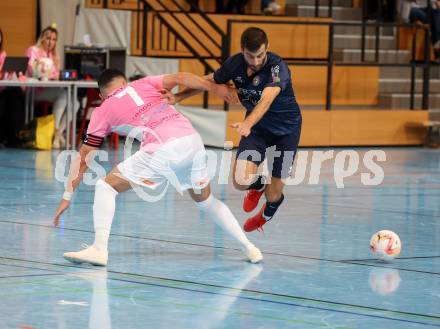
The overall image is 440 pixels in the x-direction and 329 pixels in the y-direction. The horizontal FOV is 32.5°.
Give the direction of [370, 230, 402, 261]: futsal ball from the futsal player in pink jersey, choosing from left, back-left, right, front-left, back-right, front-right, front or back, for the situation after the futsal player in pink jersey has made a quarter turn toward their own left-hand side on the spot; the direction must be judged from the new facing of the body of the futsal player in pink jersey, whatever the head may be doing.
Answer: back-left

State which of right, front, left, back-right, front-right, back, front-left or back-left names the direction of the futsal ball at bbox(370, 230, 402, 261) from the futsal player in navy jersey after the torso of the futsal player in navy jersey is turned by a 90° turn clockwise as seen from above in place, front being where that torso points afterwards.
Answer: back

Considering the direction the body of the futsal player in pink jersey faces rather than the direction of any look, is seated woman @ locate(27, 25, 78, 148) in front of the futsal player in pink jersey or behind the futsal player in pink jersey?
in front

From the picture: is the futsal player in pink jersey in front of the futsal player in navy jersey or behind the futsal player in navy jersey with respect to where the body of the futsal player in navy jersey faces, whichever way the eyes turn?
in front

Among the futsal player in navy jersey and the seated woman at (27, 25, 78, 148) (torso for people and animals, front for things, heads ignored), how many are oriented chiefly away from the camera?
0

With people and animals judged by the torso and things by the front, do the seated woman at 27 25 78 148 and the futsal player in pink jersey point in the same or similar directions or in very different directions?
very different directions

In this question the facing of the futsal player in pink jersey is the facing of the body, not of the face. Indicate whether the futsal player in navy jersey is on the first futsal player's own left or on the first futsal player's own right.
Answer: on the first futsal player's own right

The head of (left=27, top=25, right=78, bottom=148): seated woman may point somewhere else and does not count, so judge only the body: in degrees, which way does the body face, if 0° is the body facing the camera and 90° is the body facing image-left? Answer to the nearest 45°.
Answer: approximately 315°
